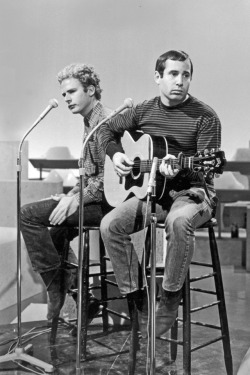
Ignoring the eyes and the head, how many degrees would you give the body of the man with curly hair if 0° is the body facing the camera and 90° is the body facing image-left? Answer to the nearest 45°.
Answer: approximately 90°

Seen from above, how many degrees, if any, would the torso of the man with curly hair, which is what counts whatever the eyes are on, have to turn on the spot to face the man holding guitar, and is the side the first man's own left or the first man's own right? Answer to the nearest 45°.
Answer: approximately 135° to the first man's own left
